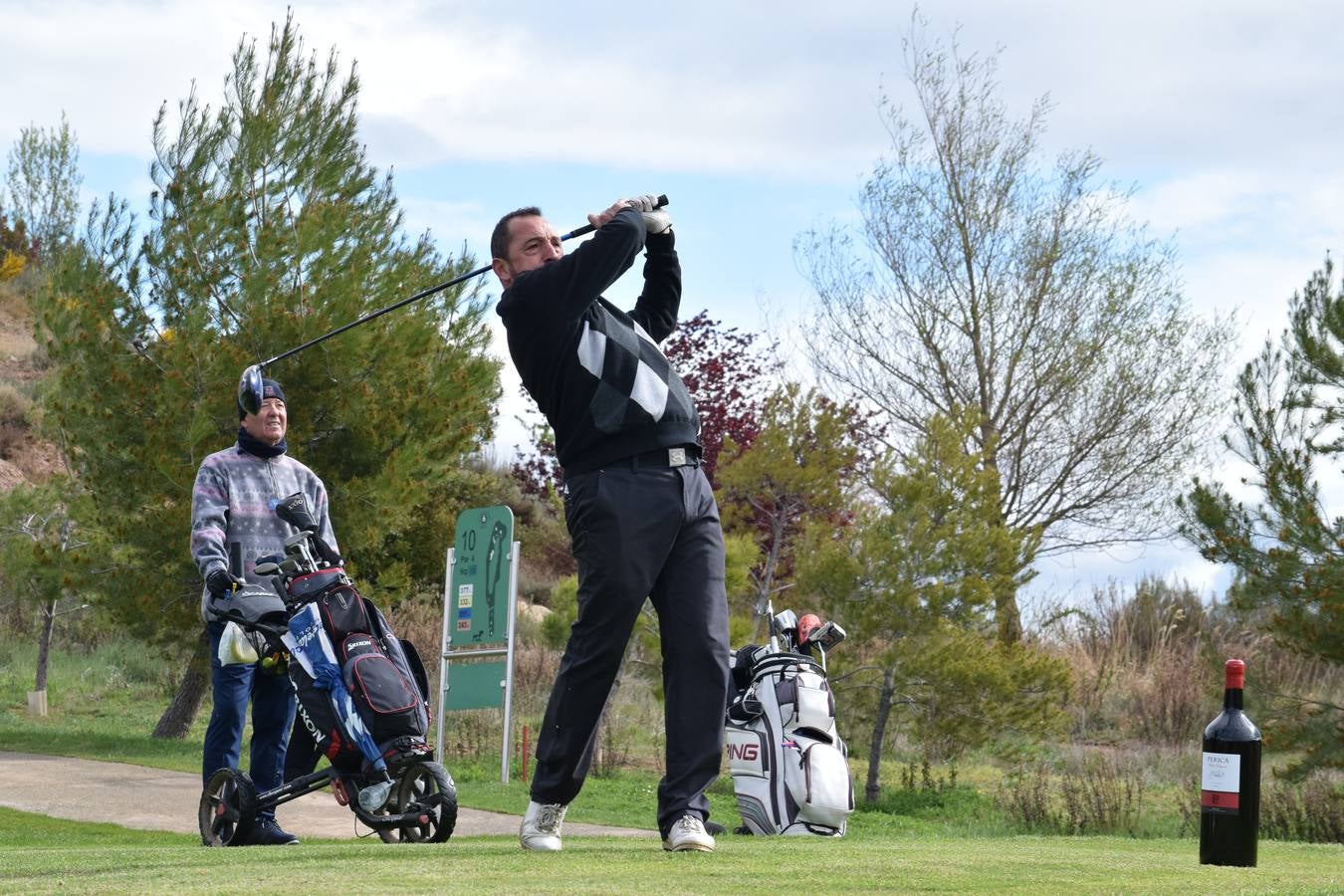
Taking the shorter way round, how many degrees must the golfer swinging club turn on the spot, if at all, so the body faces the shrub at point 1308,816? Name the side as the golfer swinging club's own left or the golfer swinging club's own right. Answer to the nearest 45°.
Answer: approximately 90° to the golfer swinging club's own left

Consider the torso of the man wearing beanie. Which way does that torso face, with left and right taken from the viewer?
facing the viewer and to the right of the viewer

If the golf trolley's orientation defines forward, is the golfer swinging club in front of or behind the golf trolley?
in front

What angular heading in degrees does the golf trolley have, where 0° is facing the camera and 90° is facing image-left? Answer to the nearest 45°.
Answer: approximately 315°

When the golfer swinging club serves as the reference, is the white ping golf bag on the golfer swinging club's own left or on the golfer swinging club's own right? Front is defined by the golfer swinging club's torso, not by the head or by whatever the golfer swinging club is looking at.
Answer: on the golfer swinging club's own left

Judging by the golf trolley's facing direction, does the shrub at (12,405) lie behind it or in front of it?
behind

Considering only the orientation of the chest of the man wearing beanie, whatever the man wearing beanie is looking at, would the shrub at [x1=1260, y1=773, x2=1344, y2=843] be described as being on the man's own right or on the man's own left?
on the man's own left

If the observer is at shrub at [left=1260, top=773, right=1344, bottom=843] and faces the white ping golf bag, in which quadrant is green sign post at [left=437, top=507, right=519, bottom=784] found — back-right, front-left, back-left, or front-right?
front-right

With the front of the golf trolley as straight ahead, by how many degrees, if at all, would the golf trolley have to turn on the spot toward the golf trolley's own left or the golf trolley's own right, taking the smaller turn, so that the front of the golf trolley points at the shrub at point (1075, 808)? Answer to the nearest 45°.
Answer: approximately 90° to the golf trolley's own left

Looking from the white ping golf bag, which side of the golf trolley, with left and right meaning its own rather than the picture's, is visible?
left
